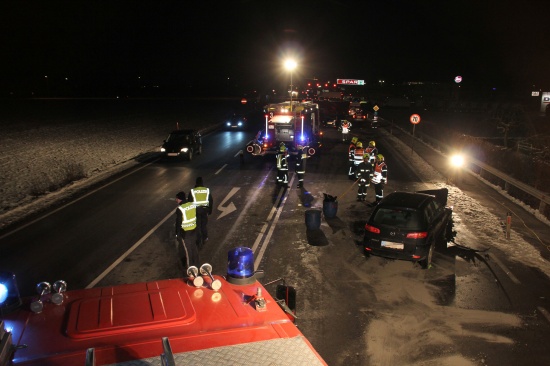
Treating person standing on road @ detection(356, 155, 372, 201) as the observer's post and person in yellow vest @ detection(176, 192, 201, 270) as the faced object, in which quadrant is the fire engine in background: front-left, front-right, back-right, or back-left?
back-right

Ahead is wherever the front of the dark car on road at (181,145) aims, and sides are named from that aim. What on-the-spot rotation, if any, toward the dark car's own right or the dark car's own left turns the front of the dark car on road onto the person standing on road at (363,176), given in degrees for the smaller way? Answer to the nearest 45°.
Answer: approximately 90° to the dark car's own left

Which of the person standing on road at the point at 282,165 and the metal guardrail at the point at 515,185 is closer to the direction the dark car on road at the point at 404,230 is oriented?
the metal guardrail

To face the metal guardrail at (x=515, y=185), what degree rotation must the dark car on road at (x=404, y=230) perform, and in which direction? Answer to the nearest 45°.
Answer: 0° — it already faces it

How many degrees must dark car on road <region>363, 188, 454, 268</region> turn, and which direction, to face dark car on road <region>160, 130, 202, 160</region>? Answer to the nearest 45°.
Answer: approximately 90° to its left

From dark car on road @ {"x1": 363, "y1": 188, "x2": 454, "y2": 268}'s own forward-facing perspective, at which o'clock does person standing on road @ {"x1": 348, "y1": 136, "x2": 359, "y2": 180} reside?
The person standing on road is roughly at 10 o'clock from the dark car on road.

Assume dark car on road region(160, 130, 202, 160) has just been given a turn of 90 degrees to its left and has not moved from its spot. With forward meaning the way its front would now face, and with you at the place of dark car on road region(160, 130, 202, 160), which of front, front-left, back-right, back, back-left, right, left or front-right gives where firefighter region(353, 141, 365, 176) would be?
front

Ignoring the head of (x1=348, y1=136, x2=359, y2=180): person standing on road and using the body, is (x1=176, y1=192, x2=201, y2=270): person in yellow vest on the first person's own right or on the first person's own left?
on the first person's own right

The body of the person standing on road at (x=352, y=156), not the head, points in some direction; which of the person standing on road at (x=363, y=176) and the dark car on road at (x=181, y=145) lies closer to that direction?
the person standing on road

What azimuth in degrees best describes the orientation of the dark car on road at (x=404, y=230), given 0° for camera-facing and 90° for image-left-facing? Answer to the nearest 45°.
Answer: approximately 225°
